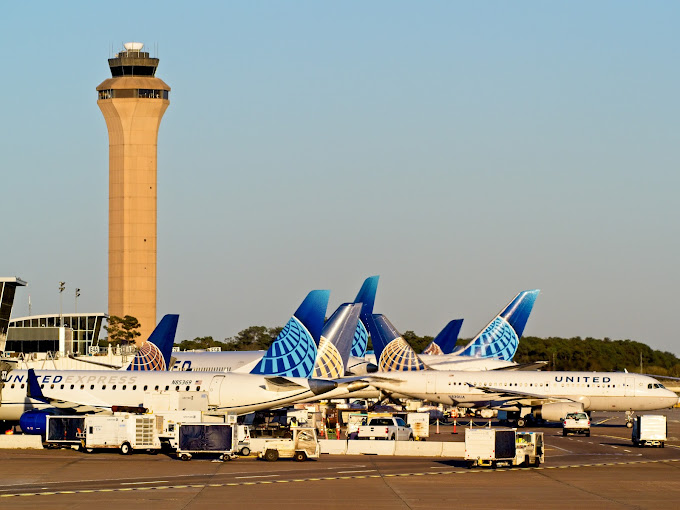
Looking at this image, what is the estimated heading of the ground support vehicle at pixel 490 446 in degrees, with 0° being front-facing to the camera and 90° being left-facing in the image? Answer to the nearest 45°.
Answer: approximately 225°

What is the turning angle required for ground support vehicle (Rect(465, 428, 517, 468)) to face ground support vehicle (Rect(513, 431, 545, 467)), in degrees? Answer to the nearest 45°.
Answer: approximately 45° to its right
